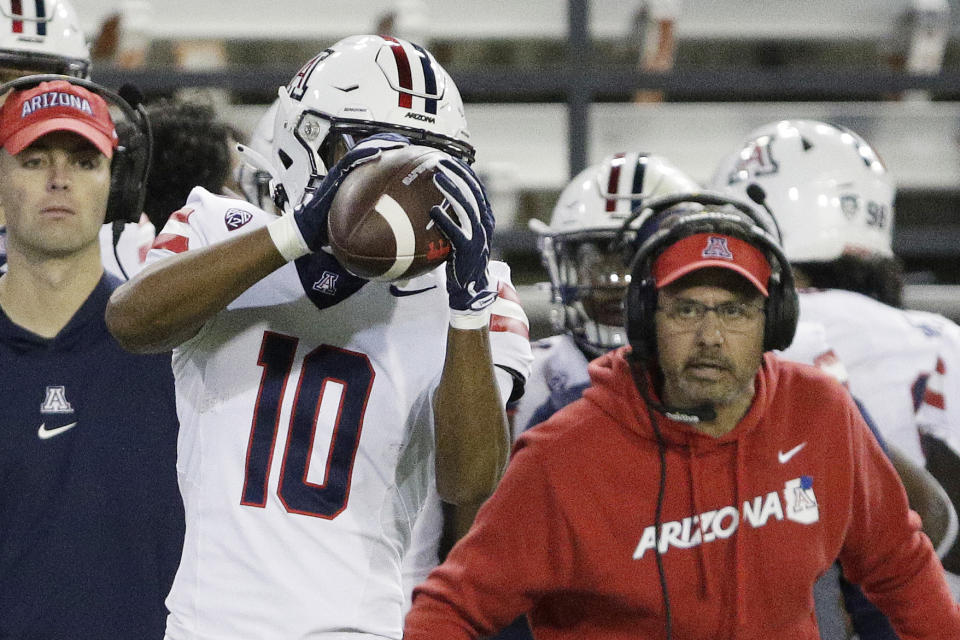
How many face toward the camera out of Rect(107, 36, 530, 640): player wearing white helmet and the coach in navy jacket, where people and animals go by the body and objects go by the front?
2

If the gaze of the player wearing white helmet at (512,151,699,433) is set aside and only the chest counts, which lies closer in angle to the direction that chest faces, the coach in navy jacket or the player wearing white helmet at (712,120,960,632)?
the coach in navy jacket

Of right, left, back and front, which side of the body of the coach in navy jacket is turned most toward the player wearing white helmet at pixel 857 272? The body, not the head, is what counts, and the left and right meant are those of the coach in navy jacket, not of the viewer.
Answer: left

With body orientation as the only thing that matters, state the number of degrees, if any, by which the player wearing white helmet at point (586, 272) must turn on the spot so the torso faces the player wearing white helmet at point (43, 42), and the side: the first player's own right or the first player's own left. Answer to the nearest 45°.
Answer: approximately 90° to the first player's own right

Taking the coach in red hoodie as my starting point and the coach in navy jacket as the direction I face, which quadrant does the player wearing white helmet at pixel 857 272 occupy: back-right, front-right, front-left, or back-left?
back-right

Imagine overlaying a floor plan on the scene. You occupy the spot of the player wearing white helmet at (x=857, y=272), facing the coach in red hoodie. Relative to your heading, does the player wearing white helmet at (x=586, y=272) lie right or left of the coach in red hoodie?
right

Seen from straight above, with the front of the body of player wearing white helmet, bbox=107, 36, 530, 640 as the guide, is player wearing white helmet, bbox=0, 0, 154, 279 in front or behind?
behind

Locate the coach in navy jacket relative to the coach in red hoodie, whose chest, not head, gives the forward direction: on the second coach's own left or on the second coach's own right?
on the second coach's own right
